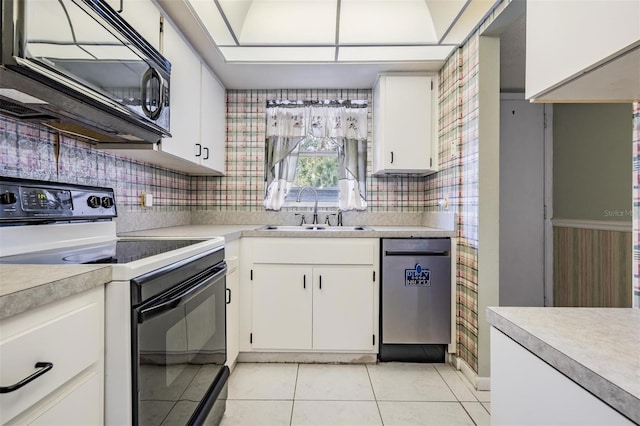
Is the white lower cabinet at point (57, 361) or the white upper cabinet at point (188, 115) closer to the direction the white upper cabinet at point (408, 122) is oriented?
the white lower cabinet

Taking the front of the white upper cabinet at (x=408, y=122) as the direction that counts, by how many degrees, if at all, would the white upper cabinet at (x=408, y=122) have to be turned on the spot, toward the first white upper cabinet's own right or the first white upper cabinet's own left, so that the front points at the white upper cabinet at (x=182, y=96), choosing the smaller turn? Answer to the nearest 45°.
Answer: approximately 45° to the first white upper cabinet's own right

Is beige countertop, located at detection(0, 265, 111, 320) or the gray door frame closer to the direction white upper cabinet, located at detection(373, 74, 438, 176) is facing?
the beige countertop

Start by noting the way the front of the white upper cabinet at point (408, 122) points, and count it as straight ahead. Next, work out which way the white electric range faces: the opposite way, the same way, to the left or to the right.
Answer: to the left

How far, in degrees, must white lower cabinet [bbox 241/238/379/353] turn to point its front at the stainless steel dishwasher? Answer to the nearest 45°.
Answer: approximately 90° to its left

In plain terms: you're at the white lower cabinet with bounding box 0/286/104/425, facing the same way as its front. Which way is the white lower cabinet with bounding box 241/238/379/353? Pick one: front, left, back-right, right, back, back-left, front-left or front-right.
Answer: left

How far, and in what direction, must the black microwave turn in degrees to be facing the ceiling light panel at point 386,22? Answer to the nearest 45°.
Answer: approximately 45° to its left

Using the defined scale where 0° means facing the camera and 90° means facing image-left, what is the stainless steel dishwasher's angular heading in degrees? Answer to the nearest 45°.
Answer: approximately 0°

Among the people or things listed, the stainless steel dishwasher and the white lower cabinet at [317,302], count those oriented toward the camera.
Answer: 2

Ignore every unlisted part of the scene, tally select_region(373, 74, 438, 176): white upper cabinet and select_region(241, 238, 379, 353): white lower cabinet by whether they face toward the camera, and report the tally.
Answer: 2

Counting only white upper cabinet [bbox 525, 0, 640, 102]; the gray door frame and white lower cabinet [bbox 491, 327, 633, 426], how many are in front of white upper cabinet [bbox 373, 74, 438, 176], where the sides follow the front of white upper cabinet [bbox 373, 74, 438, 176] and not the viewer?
2

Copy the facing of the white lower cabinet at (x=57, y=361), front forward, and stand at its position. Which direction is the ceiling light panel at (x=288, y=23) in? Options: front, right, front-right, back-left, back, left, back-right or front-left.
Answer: left
